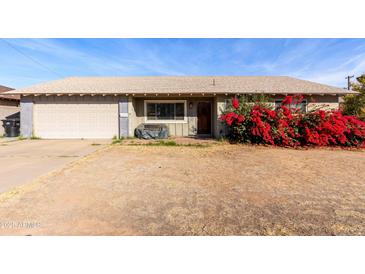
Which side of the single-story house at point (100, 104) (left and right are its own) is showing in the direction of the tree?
left

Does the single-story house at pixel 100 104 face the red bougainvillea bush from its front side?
no

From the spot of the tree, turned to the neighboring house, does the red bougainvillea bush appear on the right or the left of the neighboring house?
left

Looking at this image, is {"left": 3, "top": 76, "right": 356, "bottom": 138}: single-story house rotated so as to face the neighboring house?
no

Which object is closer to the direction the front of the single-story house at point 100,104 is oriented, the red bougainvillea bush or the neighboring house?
the red bougainvillea bush

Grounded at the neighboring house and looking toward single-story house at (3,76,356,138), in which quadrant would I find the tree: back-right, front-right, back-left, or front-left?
front-left

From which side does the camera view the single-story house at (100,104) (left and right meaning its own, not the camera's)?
front
